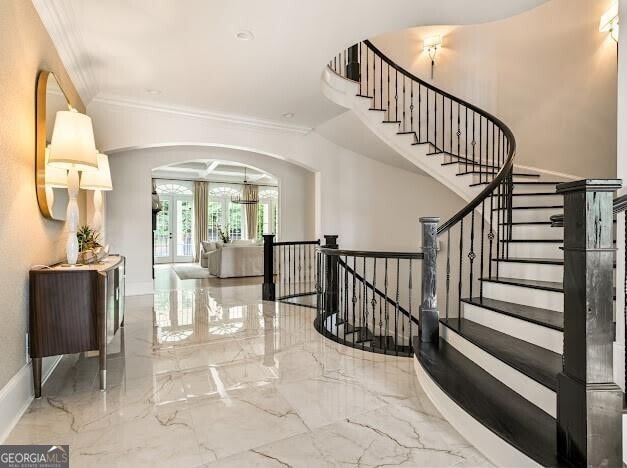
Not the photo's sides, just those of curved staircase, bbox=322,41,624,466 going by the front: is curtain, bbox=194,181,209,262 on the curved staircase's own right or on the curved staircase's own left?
on the curved staircase's own right

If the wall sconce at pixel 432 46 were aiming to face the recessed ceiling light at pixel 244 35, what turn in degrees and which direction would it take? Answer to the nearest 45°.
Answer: approximately 45° to its right

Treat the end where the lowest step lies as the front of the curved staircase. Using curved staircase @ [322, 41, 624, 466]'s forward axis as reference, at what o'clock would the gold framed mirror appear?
The gold framed mirror is roughly at 1 o'clock from the curved staircase.

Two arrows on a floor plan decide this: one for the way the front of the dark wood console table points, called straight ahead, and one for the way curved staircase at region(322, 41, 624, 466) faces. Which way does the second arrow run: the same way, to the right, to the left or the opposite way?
the opposite way

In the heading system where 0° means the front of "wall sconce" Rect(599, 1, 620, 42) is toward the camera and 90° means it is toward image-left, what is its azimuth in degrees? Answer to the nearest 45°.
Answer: approximately 90°

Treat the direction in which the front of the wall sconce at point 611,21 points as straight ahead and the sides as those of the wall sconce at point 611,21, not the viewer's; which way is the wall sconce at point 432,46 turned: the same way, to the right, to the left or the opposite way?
to the left

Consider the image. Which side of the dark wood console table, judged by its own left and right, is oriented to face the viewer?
right

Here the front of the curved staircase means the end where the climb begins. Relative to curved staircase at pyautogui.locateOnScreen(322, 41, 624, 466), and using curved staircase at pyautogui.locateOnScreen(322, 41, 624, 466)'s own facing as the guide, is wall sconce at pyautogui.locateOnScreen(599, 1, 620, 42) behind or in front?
behind

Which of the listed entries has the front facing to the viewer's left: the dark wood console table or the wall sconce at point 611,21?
the wall sconce

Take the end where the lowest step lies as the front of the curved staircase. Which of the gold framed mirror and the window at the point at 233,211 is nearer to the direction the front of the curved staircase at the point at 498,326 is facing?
the gold framed mirror
